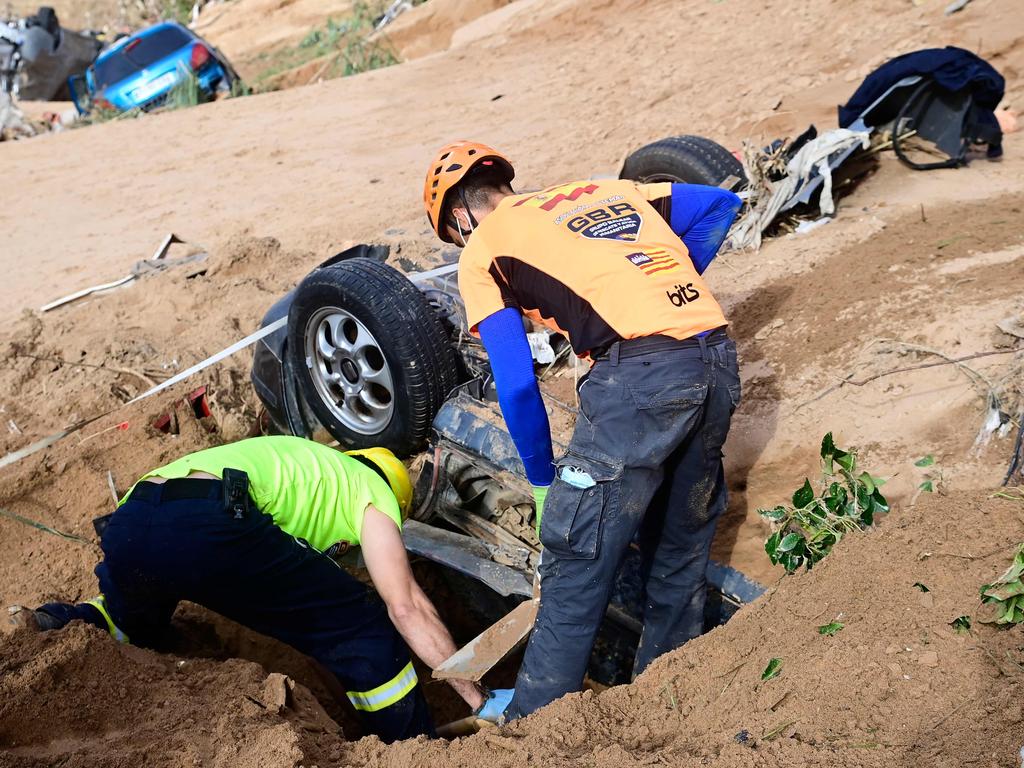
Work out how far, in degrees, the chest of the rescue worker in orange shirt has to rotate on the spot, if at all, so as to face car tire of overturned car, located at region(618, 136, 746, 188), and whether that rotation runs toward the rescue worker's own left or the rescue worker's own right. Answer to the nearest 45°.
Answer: approximately 45° to the rescue worker's own right

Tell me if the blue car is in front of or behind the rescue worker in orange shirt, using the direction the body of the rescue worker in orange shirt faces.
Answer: in front

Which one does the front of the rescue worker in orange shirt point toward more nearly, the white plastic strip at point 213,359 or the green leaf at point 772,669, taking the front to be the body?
the white plastic strip

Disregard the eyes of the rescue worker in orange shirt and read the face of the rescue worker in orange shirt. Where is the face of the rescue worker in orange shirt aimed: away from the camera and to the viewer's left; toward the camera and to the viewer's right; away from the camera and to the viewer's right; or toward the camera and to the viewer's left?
away from the camera and to the viewer's left

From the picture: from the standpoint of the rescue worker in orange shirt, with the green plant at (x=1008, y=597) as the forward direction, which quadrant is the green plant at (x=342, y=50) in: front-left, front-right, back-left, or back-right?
back-left

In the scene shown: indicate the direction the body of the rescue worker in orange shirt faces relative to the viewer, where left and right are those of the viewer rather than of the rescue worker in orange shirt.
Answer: facing away from the viewer and to the left of the viewer

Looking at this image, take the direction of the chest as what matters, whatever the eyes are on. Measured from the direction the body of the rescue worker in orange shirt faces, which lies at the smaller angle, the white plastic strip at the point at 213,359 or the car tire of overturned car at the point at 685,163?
the white plastic strip
